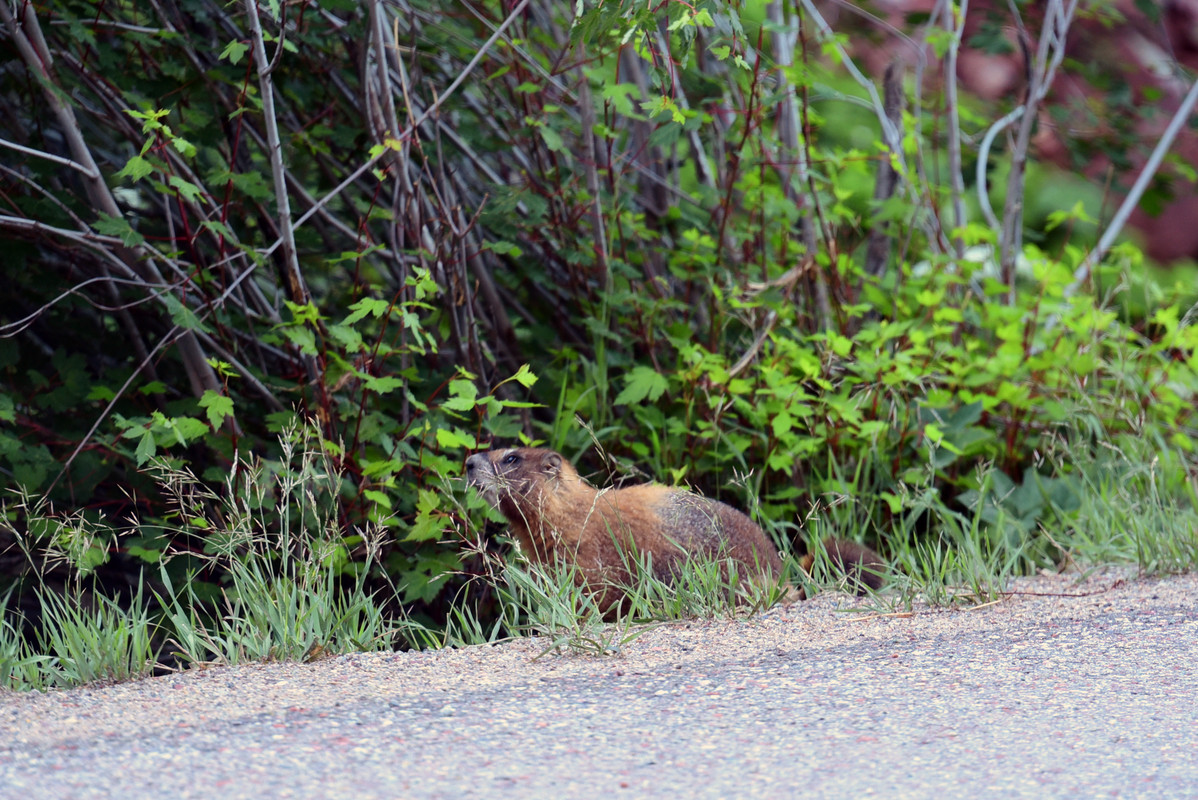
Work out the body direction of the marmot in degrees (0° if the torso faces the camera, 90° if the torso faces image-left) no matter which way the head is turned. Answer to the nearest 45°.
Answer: approximately 90°
